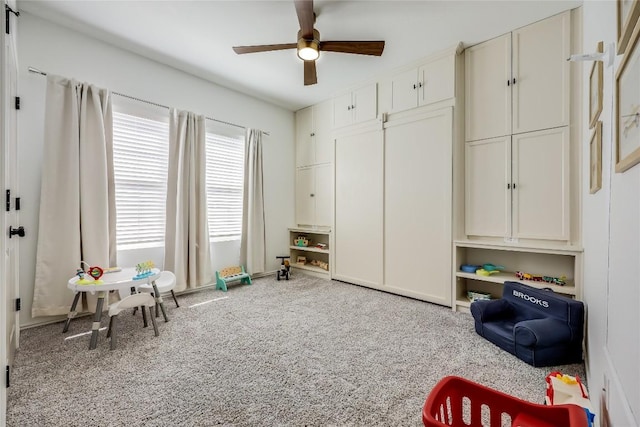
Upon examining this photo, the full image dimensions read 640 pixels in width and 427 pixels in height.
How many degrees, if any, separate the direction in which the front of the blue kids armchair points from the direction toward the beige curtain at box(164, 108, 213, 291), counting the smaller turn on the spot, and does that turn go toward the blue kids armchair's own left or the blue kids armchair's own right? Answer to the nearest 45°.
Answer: approximately 45° to the blue kids armchair's own right

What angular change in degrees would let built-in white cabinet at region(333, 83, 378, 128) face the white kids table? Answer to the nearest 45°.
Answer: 0° — it already faces it

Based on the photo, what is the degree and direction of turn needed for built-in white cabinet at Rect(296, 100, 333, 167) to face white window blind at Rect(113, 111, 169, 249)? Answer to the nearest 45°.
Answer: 0° — it already faces it

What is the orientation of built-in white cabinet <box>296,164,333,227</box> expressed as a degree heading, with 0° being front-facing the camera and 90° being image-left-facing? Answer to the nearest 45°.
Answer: approximately 45°

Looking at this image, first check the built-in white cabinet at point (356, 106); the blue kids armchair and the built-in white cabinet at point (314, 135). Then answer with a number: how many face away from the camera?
0

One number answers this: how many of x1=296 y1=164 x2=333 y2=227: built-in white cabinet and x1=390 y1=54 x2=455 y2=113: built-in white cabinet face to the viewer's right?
0

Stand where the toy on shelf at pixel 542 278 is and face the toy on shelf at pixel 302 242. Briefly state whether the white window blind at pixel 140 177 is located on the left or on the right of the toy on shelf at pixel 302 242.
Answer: left

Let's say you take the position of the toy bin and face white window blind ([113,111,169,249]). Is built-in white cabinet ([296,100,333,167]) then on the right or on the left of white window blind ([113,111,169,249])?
right

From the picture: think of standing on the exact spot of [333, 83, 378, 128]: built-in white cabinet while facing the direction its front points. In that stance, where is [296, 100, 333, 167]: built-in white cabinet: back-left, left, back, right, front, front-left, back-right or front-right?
right

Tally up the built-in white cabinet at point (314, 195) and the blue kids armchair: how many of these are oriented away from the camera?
0

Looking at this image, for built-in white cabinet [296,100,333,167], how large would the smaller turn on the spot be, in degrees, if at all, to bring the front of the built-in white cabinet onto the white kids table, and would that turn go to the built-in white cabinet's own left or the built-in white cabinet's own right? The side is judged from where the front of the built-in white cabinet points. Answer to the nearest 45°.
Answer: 0° — it already faces it

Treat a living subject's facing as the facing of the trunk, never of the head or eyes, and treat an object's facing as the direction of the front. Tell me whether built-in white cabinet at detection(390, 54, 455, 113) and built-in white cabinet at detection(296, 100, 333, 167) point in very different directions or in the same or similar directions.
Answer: same or similar directions

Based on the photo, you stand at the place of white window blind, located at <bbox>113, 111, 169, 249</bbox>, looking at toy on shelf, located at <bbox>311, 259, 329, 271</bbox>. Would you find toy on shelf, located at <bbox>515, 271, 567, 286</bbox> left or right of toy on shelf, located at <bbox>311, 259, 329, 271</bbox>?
right

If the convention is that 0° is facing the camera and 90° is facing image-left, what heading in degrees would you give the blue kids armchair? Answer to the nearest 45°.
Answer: approximately 45°

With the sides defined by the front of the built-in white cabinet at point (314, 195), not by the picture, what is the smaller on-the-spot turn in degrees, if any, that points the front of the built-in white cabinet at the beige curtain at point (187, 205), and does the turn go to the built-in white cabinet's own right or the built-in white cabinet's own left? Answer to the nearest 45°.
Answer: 0° — it already faces it

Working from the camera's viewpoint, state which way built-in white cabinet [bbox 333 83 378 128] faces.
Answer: facing the viewer and to the left of the viewer

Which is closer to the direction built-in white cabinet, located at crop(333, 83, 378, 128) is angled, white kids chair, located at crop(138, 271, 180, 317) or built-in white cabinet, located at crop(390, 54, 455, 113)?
the white kids chair

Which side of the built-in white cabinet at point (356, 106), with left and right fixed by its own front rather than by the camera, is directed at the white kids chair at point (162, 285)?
front
